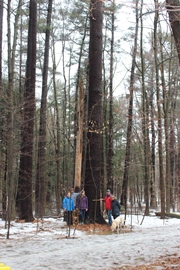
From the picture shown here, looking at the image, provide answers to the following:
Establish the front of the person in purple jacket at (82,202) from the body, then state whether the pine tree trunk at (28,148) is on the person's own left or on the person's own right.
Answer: on the person's own right

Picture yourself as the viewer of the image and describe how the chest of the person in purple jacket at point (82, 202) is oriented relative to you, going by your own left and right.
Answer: facing the viewer

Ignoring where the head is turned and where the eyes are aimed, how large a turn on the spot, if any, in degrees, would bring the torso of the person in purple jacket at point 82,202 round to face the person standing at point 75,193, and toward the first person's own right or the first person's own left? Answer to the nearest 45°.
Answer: approximately 180°

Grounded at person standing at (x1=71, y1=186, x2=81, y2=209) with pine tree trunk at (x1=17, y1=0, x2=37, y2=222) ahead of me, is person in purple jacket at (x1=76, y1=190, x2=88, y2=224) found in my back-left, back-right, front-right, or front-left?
back-left

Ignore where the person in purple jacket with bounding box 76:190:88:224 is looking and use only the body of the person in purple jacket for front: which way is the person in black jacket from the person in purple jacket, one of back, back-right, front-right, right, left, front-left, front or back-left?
back-left
